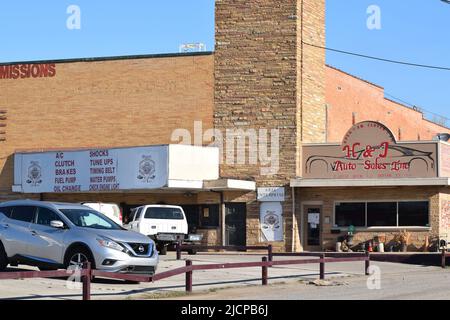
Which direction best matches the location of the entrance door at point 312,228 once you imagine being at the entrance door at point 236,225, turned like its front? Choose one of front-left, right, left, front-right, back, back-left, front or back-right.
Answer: left

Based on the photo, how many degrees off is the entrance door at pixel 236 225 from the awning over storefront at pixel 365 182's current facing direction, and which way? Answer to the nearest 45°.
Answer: approximately 90° to its right

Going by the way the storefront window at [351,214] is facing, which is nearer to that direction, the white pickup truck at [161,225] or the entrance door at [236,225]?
the white pickup truck

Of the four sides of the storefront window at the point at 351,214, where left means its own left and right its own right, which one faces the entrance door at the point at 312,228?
right

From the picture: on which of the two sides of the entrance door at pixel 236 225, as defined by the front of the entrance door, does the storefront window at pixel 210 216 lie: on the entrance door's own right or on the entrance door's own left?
on the entrance door's own right
